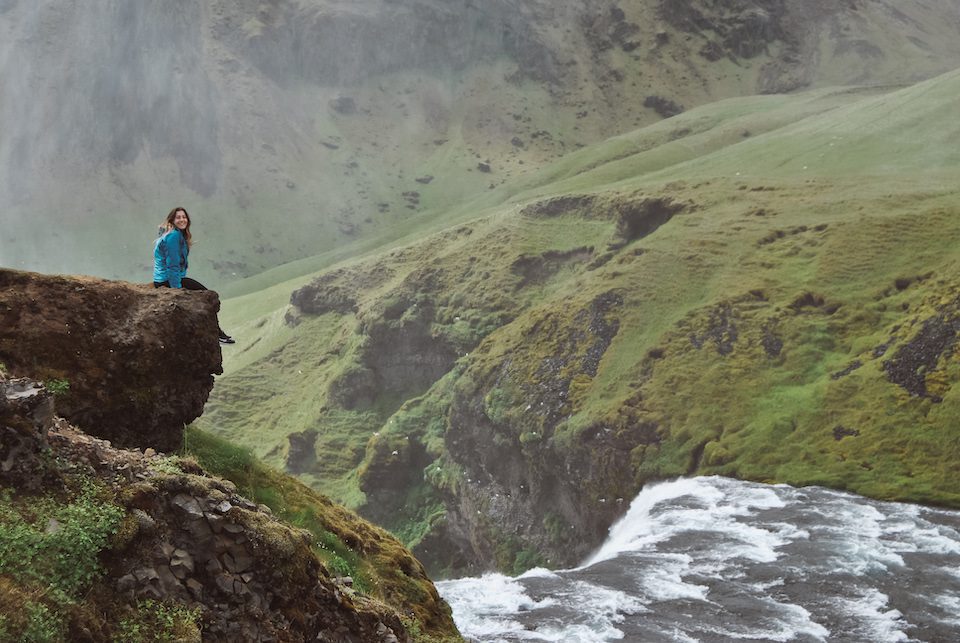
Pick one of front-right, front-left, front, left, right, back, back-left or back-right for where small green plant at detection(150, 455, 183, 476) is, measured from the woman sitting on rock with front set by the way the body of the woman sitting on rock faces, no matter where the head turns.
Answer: right

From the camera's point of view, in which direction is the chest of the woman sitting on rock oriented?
to the viewer's right

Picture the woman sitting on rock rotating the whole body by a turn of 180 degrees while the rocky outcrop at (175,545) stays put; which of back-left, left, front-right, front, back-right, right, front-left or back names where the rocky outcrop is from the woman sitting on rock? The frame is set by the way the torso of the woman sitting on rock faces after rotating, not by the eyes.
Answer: left

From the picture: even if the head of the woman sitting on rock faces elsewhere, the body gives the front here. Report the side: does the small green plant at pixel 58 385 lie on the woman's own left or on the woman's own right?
on the woman's own right

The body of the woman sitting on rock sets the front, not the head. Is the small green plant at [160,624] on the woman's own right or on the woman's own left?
on the woman's own right
